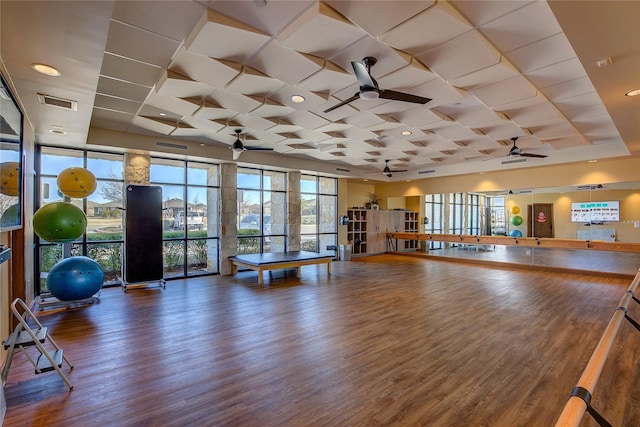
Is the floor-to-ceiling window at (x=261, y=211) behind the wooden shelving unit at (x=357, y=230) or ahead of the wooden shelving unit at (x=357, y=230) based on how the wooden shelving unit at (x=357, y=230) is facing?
ahead

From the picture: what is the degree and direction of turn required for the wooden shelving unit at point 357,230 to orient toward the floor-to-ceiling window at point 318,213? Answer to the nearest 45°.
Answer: approximately 45° to its right

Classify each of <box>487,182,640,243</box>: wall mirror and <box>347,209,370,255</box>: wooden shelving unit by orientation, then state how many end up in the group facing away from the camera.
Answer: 0

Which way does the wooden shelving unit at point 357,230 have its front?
toward the camera

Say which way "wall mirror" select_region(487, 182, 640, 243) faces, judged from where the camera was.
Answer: facing the viewer and to the left of the viewer

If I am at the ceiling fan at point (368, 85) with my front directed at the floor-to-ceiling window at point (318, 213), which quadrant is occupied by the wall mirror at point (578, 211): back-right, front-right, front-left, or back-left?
front-right

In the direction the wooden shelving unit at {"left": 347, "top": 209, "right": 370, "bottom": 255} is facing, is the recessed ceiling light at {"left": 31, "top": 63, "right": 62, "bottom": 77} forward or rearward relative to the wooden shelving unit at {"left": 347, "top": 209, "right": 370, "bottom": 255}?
forward

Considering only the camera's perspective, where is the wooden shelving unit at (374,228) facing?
facing the viewer

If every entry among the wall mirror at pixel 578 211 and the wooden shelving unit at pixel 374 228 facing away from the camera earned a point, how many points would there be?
0

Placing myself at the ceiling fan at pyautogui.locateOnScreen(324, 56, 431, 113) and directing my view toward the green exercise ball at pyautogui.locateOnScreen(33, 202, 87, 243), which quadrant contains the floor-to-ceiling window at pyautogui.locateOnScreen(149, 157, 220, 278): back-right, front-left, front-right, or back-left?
front-right

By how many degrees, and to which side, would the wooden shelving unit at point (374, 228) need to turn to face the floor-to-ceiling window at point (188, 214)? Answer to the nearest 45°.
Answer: approximately 45° to its right

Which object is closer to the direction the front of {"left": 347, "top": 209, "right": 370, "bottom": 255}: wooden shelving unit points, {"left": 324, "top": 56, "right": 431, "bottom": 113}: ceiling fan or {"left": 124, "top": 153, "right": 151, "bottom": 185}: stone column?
the ceiling fan
